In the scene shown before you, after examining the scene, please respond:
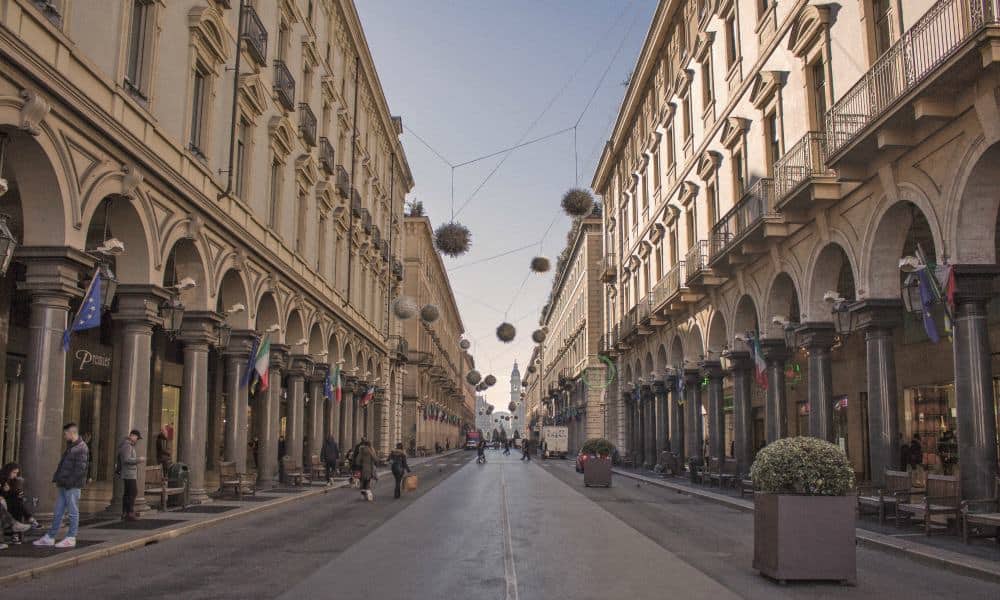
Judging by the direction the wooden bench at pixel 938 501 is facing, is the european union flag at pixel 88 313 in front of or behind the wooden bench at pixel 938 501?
in front

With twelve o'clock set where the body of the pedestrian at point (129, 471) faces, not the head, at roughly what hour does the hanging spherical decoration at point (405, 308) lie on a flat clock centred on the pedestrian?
The hanging spherical decoration is roughly at 10 o'clock from the pedestrian.

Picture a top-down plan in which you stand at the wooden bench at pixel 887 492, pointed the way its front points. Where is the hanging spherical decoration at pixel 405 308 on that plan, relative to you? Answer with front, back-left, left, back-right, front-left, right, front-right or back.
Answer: right

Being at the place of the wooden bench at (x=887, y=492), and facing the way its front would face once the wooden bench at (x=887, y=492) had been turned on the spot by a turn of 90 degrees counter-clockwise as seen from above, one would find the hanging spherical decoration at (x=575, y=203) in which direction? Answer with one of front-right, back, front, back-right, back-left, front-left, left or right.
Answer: back

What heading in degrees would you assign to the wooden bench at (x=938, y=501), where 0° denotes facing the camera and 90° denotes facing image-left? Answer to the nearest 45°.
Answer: approximately 45°

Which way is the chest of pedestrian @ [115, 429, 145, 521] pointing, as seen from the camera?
to the viewer's right

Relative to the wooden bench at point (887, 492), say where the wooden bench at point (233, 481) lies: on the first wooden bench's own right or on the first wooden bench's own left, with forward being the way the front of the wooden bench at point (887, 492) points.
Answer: on the first wooden bench's own right

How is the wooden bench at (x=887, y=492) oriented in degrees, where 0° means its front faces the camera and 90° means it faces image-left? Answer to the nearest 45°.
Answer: approximately 45°

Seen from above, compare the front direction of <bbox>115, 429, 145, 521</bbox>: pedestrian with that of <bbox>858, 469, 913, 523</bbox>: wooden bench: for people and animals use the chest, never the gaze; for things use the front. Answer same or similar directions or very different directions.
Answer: very different directions
